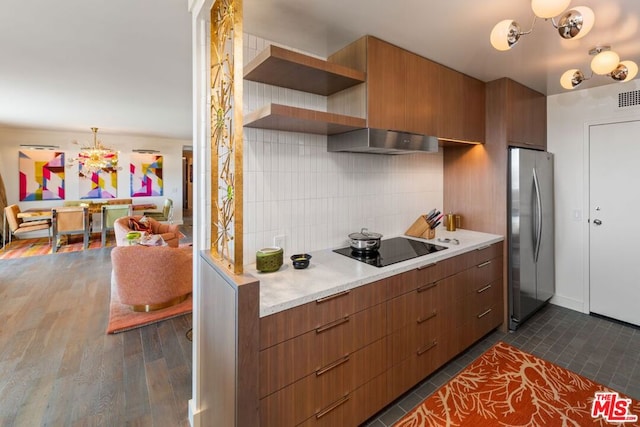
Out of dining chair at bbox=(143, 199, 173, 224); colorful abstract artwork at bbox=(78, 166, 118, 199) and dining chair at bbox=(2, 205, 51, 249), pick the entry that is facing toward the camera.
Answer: the colorful abstract artwork

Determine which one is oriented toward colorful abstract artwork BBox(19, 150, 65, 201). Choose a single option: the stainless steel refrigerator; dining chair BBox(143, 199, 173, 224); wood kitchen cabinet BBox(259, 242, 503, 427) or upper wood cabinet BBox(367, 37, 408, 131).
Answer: the dining chair

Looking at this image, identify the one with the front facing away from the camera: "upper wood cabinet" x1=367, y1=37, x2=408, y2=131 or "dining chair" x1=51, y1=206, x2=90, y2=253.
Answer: the dining chair

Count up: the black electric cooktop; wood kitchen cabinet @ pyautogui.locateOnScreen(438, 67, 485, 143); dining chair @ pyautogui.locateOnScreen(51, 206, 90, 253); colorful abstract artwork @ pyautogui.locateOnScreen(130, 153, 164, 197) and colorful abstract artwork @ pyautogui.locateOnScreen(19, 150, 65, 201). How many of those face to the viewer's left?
0

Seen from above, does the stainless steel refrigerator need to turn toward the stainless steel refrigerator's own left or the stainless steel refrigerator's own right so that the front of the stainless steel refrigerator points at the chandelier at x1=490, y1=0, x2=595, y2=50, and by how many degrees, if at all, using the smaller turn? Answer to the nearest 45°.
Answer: approximately 45° to the stainless steel refrigerator's own right

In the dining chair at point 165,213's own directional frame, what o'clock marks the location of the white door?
The white door is roughly at 8 o'clock from the dining chair.

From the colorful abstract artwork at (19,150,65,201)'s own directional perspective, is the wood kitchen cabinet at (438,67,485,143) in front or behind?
in front

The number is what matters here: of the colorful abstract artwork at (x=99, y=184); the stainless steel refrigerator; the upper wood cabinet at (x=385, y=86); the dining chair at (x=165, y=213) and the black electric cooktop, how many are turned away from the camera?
0

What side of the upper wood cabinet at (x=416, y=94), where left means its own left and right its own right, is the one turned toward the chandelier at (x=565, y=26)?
front

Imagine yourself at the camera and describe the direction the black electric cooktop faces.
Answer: facing the viewer and to the right of the viewer

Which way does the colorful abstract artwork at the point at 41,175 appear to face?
toward the camera

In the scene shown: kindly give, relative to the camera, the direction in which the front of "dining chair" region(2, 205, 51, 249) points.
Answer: facing to the right of the viewer
